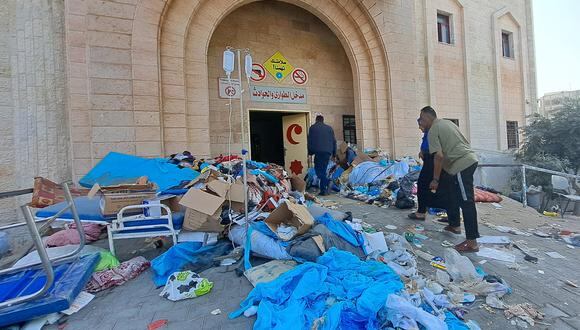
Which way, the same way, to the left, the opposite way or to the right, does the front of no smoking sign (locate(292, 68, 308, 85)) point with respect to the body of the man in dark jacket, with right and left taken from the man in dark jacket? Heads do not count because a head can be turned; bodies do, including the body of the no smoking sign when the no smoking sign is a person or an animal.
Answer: the opposite way

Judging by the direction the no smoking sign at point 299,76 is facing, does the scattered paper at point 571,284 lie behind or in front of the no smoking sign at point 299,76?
in front

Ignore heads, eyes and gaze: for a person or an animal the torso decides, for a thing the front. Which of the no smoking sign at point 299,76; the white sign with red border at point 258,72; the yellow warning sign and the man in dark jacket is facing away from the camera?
the man in dark jacket

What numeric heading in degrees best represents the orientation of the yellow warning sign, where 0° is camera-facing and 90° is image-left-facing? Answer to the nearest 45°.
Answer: approximately 0°

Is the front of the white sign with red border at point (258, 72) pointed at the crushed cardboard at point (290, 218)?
yes

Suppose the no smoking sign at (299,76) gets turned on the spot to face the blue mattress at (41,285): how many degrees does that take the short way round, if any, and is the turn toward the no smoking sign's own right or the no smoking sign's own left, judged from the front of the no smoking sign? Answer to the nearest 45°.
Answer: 0° — it already faces it

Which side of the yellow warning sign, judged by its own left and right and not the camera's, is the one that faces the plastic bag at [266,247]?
front

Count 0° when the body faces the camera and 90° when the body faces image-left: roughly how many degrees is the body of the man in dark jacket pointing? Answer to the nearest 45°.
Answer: approximately 180°

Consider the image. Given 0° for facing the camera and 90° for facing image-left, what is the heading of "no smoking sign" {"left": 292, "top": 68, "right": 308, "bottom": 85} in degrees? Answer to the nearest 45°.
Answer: approximately 0°

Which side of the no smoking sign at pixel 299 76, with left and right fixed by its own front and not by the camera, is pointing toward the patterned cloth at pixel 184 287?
front
